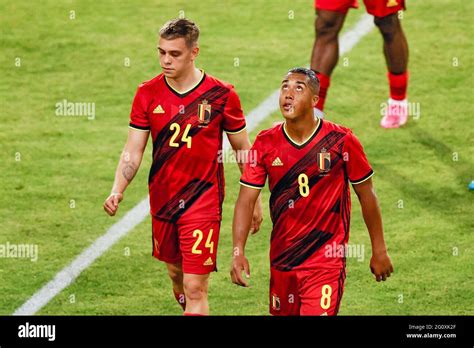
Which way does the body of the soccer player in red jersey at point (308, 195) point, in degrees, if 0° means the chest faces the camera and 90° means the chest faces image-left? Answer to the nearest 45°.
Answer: approximately 0°

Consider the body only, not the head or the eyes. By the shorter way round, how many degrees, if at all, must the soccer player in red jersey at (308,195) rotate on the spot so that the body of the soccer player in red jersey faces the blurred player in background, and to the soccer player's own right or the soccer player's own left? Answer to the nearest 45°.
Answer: approximately 180°

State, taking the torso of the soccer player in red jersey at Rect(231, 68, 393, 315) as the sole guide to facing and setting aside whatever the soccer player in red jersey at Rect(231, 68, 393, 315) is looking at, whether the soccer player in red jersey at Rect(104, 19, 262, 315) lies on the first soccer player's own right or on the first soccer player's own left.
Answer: on the first soccer player's own right
